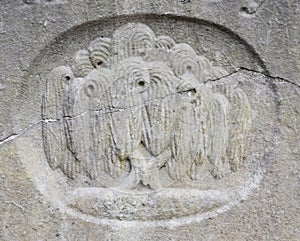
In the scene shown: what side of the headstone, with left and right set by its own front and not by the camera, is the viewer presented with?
front
